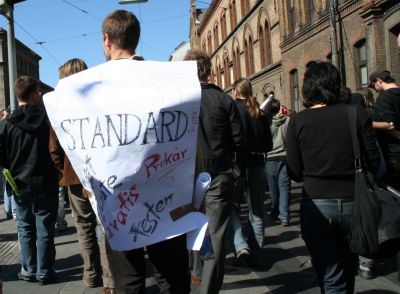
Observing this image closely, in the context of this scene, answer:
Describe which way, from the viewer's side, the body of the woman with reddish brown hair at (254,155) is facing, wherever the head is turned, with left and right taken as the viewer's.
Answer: facing away from the viewer and to the left of the viewer

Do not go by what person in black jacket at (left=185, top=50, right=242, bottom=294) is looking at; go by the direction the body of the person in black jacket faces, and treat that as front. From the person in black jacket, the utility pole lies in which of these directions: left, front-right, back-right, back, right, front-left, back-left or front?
front

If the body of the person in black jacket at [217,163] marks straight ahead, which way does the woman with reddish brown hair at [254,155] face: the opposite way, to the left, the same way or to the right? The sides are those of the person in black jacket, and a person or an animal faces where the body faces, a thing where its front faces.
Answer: the same way

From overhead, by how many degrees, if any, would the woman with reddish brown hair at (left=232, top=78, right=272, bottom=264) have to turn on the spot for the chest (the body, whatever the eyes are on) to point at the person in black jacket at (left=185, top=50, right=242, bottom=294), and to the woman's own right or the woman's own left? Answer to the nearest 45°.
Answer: approximately 135° to the woman's own left

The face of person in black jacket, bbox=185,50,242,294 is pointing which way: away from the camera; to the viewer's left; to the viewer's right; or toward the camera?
away from the camera

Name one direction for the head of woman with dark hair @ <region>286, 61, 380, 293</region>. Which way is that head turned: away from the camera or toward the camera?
away from the camera

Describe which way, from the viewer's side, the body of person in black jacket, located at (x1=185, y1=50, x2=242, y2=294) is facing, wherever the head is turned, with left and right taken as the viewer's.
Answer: facing away from the viewer and to the left of the viewer

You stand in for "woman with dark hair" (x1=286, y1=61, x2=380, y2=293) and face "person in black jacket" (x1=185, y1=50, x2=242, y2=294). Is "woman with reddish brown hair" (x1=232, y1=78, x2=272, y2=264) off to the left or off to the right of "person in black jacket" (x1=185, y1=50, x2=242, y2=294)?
right

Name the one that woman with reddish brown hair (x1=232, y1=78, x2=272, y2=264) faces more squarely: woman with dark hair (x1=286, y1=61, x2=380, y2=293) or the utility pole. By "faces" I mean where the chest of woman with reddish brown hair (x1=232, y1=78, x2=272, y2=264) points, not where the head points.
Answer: the utility pole

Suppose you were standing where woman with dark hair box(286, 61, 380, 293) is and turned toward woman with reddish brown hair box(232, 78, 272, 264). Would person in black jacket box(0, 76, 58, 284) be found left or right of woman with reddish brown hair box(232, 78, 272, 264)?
left
